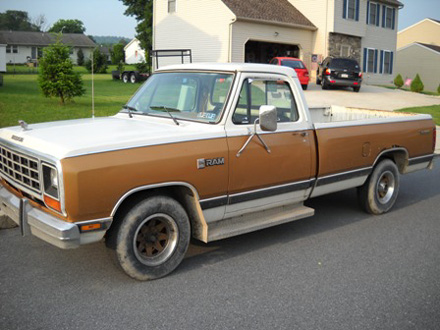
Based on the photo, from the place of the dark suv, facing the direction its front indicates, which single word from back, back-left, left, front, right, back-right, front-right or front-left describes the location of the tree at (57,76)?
back-left

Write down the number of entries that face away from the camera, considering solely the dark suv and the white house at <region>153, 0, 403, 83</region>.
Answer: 1

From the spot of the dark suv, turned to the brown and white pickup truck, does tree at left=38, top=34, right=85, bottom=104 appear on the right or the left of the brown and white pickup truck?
right

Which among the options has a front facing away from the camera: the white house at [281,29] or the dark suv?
the dark suv

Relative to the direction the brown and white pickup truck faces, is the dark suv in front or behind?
behind

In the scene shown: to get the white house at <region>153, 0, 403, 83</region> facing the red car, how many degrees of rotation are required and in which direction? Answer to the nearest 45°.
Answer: approximately 45° to its right

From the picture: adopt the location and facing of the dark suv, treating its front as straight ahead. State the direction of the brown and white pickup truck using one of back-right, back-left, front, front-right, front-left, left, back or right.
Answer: back

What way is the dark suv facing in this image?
away from the camera

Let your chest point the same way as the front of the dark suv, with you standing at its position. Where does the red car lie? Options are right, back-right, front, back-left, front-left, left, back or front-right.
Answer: back-left

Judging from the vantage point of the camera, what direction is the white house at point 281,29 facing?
facing the viewer and to the right of the viewer

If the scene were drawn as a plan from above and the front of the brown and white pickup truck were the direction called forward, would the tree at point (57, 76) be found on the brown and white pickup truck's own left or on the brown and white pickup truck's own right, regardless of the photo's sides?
on the brown and white pickup truck's own right

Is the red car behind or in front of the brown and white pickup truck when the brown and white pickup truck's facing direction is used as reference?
behind

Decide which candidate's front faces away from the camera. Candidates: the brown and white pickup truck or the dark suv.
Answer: the dark suv

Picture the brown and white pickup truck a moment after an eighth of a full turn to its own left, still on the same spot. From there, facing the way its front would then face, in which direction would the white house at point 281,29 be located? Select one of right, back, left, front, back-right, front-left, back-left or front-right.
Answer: back
